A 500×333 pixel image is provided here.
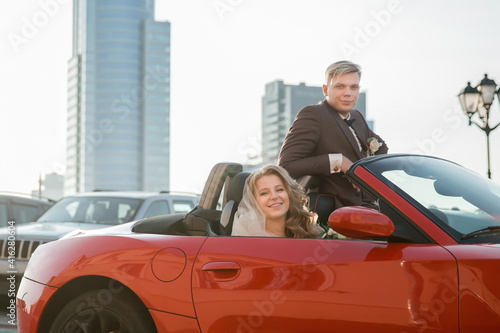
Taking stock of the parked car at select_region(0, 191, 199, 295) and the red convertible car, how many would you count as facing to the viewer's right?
1

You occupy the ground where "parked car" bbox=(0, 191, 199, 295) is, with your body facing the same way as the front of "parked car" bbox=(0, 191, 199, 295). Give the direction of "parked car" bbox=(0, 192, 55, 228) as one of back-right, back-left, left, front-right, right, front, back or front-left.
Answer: right

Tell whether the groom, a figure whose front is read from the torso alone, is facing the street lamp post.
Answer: no

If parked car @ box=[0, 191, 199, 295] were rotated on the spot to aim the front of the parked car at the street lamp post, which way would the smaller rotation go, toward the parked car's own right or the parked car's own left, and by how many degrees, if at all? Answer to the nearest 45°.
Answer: approximately 135° to the parked car's own left

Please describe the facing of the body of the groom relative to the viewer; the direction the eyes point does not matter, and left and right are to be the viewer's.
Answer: facing the viewer and to the right of the viewer

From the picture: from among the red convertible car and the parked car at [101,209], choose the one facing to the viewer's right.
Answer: the red convertible car

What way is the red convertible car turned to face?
to the viewer's right
